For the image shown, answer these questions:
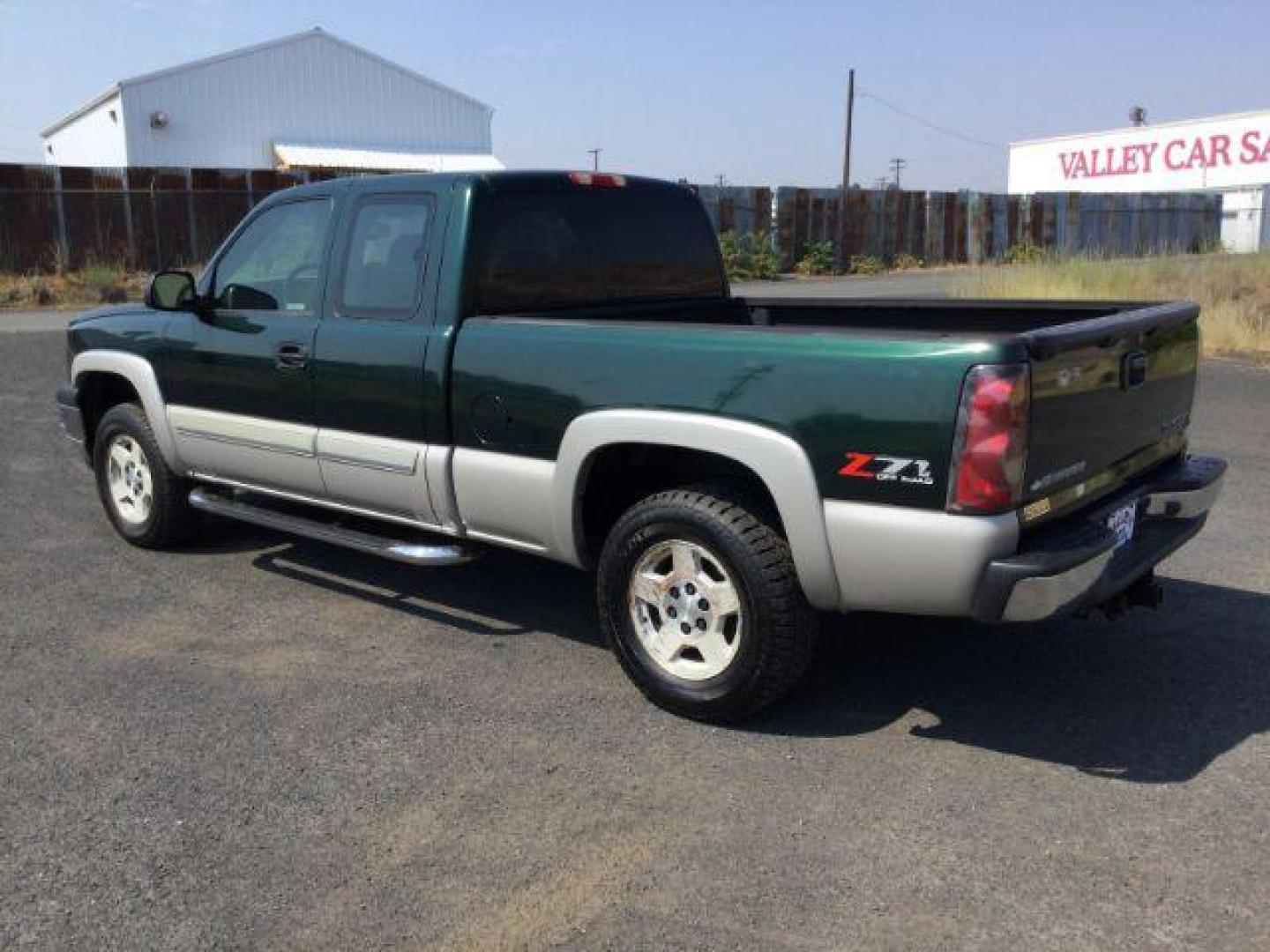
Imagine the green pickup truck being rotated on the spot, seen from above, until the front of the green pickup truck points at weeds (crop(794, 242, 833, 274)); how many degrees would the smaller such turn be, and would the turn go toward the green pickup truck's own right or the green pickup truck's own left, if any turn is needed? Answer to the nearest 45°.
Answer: approximately 45° to the green pickup truck's own right

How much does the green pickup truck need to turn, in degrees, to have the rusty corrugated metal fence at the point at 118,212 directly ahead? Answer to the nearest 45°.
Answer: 0° — it already faces it

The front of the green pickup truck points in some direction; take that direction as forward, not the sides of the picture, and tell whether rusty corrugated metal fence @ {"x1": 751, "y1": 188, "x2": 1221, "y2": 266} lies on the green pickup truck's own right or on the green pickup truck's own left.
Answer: on the green pickup truck's own right

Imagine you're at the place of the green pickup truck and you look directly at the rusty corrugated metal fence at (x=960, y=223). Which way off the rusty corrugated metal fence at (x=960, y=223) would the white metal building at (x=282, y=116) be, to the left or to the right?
left

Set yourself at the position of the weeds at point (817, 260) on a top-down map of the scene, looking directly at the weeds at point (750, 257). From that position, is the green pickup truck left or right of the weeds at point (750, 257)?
left

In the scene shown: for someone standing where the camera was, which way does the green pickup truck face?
facing away from the viewer and to the left of the viewer

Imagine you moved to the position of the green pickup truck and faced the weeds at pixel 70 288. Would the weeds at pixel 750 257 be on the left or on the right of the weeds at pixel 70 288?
right

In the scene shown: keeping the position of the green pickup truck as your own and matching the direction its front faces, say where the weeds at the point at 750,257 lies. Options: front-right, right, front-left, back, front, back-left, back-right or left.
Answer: front-right
